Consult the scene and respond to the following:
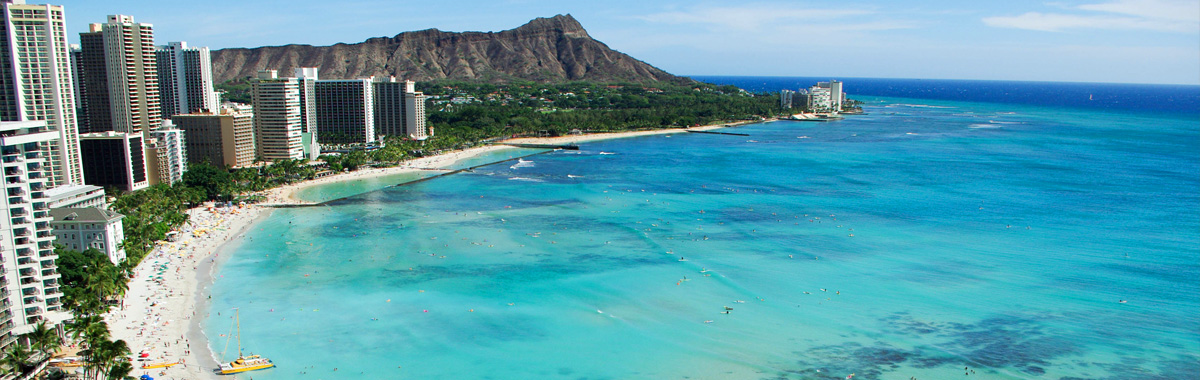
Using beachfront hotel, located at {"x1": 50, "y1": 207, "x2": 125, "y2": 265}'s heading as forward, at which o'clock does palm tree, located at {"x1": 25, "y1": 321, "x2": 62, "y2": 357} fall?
The palm tree is roughly at 3 o'clock from the beachfront hotel.

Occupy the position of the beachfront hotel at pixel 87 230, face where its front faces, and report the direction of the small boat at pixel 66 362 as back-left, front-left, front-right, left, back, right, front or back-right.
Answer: right

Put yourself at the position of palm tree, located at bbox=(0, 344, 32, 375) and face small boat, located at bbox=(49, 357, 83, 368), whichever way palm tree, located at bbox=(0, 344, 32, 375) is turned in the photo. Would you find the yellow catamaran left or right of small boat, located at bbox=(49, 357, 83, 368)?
right

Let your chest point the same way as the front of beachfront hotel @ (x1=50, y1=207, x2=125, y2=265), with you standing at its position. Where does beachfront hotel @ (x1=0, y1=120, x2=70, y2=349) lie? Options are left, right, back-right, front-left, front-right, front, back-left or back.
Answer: right

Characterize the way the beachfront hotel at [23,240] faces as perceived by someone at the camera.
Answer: facing the viewer and to the right of the viewer

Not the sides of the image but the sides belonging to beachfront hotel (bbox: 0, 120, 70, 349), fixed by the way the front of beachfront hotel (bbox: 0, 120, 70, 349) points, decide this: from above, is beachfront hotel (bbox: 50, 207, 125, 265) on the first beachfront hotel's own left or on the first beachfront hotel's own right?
on the first beachfront hotel's own left

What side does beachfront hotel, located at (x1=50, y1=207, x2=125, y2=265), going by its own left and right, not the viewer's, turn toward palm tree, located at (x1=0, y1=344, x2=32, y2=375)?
right

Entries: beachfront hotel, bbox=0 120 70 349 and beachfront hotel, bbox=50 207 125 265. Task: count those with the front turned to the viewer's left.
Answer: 0

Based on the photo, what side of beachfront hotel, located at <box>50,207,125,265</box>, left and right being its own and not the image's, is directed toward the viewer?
right

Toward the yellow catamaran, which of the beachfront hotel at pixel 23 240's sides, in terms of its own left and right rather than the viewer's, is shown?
front
